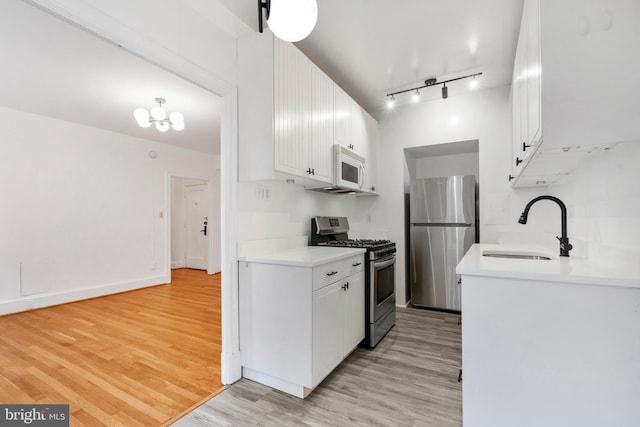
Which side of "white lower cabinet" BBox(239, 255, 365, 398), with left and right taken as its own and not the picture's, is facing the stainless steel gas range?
left

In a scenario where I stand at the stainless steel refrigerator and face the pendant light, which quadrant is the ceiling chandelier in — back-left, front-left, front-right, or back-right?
front-right

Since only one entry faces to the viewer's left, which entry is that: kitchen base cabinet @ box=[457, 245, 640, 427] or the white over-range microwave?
the kitchen base cabinet

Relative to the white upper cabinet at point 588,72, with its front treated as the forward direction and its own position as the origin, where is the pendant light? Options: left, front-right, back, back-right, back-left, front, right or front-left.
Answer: front-left

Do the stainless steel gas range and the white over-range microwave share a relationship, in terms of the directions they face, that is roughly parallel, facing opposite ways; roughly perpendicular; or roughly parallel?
roughly parallel

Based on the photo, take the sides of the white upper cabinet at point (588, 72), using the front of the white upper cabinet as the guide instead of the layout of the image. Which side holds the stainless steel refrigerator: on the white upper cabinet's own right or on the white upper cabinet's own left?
on the white upper cabinet's own right

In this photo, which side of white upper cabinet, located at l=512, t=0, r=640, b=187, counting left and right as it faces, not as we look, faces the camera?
left

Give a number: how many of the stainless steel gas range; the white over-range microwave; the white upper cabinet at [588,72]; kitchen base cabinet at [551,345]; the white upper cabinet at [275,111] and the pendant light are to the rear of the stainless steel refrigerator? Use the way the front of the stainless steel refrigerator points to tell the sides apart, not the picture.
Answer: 0

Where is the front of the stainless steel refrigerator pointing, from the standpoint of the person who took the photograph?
facing the viewer

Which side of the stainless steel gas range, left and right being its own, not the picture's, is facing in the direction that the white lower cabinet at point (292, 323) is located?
right

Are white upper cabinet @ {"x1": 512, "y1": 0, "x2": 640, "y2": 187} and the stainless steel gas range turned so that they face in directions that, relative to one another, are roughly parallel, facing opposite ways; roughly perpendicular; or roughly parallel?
roughly parallel, facing opposite ways

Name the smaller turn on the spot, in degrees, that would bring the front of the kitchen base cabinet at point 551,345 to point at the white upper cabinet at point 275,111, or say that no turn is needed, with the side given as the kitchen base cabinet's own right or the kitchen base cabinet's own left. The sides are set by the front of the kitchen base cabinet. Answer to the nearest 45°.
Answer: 0° — it already faces it

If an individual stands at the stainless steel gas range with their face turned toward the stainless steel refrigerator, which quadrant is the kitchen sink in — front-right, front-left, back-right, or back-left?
front-right

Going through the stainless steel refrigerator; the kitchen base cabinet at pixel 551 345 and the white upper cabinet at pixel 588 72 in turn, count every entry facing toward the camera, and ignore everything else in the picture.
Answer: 1

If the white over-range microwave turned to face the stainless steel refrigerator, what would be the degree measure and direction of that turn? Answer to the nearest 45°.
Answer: approximately 90° to its left

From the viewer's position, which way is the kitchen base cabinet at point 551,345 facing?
facing to the left of the viewer

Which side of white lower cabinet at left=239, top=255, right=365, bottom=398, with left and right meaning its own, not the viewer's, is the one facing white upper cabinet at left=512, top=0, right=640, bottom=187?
front

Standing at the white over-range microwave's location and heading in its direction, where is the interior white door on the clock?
The interior white door is roughly at 6 o'clock from the white over-range microwave.

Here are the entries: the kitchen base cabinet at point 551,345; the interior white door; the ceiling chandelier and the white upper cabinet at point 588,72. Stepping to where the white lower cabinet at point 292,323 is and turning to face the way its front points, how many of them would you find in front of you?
2
